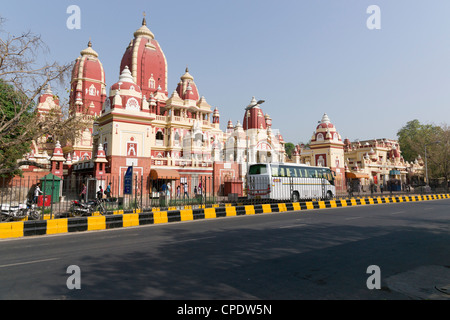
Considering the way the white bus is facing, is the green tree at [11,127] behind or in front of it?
behind

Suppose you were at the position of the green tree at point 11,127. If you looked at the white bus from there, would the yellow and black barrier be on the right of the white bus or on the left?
right

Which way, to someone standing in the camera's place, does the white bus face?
facing away from the viewer and to the right of the viewer
